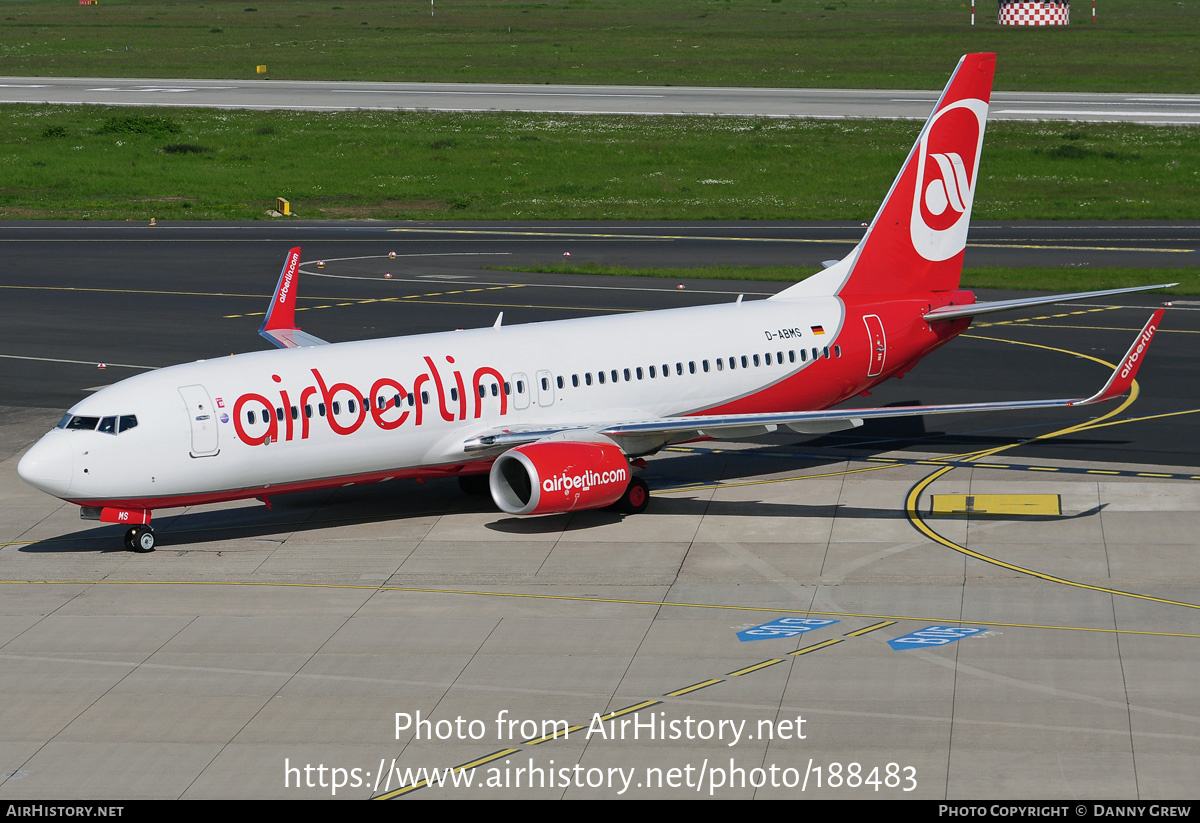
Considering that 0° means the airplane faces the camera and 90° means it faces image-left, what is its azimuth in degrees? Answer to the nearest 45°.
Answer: approximately 45°
